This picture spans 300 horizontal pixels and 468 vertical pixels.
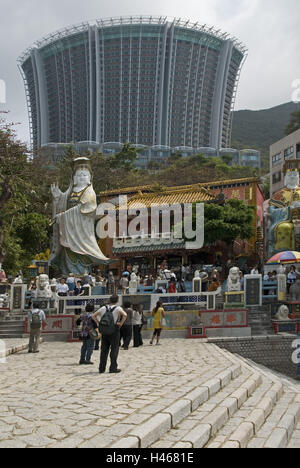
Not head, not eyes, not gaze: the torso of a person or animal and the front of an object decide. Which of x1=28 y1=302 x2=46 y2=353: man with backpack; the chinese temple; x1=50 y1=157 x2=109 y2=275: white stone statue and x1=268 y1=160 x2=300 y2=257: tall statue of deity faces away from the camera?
the man with backpack

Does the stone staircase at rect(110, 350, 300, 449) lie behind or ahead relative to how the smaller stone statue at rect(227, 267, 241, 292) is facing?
ahead

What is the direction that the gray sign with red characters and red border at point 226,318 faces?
toward the camera

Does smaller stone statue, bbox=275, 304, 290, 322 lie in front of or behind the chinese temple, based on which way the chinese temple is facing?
in front

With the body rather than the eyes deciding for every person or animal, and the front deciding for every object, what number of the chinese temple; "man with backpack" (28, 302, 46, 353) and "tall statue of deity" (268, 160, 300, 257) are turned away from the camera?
1

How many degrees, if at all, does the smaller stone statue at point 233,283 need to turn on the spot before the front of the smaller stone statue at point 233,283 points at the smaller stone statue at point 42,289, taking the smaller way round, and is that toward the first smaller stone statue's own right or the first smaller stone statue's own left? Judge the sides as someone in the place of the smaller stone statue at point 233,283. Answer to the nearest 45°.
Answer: approximately 90° to the first smaller stone statue's own right

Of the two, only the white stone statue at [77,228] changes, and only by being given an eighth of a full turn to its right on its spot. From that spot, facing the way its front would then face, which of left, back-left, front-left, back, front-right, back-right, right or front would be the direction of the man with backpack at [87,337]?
front-left

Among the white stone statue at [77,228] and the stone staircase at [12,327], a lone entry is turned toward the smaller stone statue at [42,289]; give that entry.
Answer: the white stone statue

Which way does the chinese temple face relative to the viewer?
toward the camera

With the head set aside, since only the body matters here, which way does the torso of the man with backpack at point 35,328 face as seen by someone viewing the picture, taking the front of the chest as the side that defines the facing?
away from the camera

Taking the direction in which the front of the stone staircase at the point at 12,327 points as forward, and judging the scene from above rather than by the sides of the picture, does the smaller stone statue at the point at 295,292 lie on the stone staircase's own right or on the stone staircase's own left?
on the stone staircase's own left

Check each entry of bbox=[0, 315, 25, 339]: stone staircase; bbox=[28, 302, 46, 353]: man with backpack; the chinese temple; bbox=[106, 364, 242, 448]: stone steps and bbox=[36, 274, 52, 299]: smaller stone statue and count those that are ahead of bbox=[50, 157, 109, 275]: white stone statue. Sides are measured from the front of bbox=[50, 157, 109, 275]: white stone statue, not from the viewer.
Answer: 4

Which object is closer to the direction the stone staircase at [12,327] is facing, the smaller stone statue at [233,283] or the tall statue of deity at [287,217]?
the smaller stone statue

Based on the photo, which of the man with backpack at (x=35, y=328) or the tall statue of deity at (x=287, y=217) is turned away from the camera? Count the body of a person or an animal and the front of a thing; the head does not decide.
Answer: the man with backpack

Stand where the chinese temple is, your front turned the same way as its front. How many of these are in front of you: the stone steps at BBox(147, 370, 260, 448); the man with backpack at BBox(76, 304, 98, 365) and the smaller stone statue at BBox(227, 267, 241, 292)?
3
